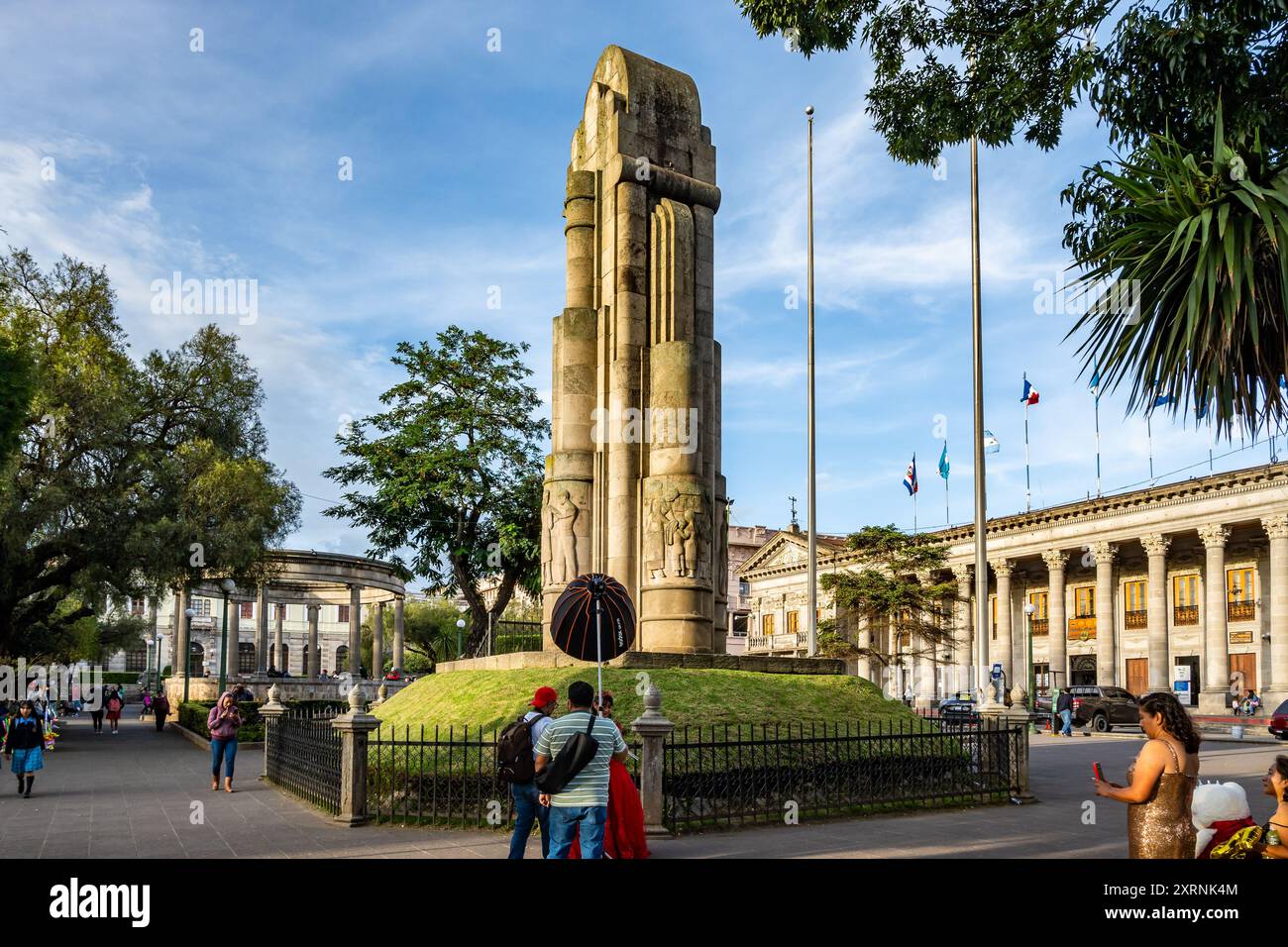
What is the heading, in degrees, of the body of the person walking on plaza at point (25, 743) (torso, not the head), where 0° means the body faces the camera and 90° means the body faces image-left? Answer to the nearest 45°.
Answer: approximately 0°

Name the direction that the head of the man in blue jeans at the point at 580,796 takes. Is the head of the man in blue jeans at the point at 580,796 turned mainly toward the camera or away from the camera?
away from the camera

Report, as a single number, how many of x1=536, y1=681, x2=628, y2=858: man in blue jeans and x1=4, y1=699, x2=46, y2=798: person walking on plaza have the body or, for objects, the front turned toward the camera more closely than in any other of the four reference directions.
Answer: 1

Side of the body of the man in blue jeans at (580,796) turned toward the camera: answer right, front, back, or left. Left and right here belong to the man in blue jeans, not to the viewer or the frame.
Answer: back

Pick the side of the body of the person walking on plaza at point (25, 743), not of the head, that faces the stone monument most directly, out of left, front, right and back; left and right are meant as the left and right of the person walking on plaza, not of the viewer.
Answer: left

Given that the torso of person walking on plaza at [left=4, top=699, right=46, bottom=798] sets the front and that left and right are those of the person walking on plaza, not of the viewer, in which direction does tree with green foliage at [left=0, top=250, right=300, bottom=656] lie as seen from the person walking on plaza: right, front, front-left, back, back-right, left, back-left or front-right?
back

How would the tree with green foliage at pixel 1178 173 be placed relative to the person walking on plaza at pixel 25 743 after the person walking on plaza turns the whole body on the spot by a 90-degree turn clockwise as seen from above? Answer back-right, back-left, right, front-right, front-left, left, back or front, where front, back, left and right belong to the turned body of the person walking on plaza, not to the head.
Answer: back-left

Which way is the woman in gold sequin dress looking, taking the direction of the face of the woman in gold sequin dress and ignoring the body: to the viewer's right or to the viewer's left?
to the viewer's left

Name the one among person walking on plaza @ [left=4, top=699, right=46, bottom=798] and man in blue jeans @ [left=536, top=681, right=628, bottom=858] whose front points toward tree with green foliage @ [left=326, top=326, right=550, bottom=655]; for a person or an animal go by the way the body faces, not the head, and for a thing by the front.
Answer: the man in blue jeans

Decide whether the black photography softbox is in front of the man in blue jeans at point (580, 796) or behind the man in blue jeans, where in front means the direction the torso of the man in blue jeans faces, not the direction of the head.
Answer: in front

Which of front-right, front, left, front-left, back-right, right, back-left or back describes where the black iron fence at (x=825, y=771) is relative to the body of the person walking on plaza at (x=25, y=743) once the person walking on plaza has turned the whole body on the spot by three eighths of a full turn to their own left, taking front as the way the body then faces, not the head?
right
